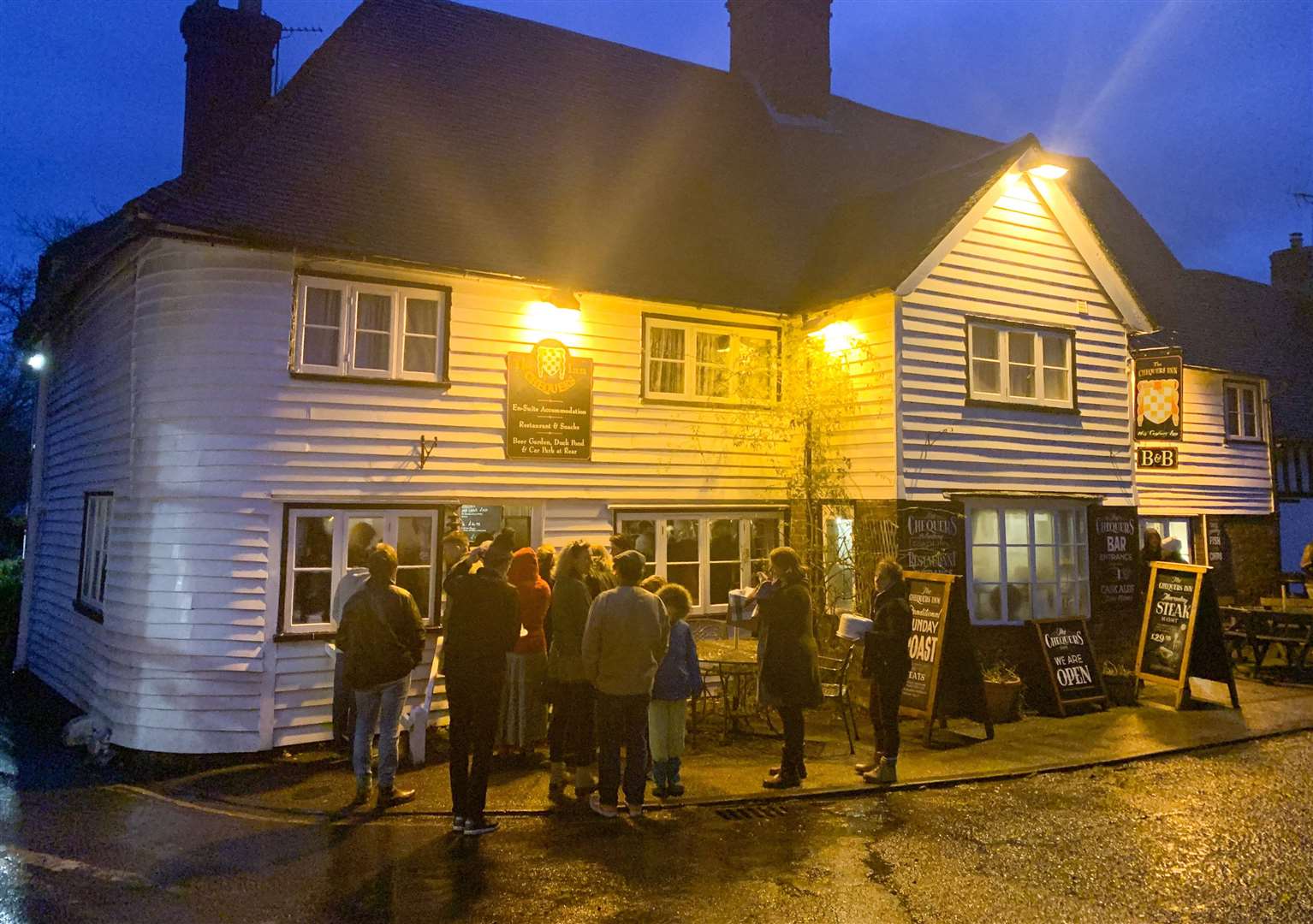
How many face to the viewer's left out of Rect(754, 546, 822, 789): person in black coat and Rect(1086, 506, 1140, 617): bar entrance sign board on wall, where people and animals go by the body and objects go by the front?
1

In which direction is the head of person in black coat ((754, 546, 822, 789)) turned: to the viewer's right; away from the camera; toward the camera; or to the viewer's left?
to the viewer's left

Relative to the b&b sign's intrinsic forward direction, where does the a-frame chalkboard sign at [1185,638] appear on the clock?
The a-frame chalkboard sign is roughly at 12 o'clock from the b&b sign.

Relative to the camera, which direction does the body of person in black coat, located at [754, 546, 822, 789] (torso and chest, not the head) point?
to the viewer's left

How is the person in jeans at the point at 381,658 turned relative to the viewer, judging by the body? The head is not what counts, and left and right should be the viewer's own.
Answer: facing away from the viewer and to the right of the viewer

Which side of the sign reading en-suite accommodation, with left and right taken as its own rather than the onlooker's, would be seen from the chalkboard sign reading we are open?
left

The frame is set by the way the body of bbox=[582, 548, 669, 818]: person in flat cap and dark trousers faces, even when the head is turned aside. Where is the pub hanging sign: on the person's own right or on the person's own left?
on the person's own right

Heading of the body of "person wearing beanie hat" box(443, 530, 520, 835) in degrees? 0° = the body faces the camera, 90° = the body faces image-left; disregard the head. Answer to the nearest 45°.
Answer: approximately 225°

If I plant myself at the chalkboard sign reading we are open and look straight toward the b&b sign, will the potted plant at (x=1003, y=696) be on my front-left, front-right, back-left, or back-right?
back-left

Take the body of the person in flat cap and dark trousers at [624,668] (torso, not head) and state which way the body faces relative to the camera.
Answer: away from the camera

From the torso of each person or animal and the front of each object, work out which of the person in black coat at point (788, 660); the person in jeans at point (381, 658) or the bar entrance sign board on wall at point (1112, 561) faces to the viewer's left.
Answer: the person in black coat

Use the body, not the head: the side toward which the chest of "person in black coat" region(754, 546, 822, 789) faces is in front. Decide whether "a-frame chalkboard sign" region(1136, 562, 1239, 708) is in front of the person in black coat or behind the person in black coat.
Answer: behind

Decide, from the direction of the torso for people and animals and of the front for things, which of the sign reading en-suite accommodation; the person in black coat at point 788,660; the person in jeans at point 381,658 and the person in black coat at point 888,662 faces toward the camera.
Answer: the sign reading en-suite accommodation

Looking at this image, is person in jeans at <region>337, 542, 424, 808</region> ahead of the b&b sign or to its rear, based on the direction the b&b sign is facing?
ahead

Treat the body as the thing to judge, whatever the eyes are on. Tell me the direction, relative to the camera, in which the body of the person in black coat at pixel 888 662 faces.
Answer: to the viewer's left

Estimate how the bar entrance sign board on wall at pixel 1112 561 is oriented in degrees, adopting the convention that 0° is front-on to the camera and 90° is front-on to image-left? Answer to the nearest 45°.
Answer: approximately 0°

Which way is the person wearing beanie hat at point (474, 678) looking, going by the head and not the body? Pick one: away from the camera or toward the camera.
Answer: away from the camera
